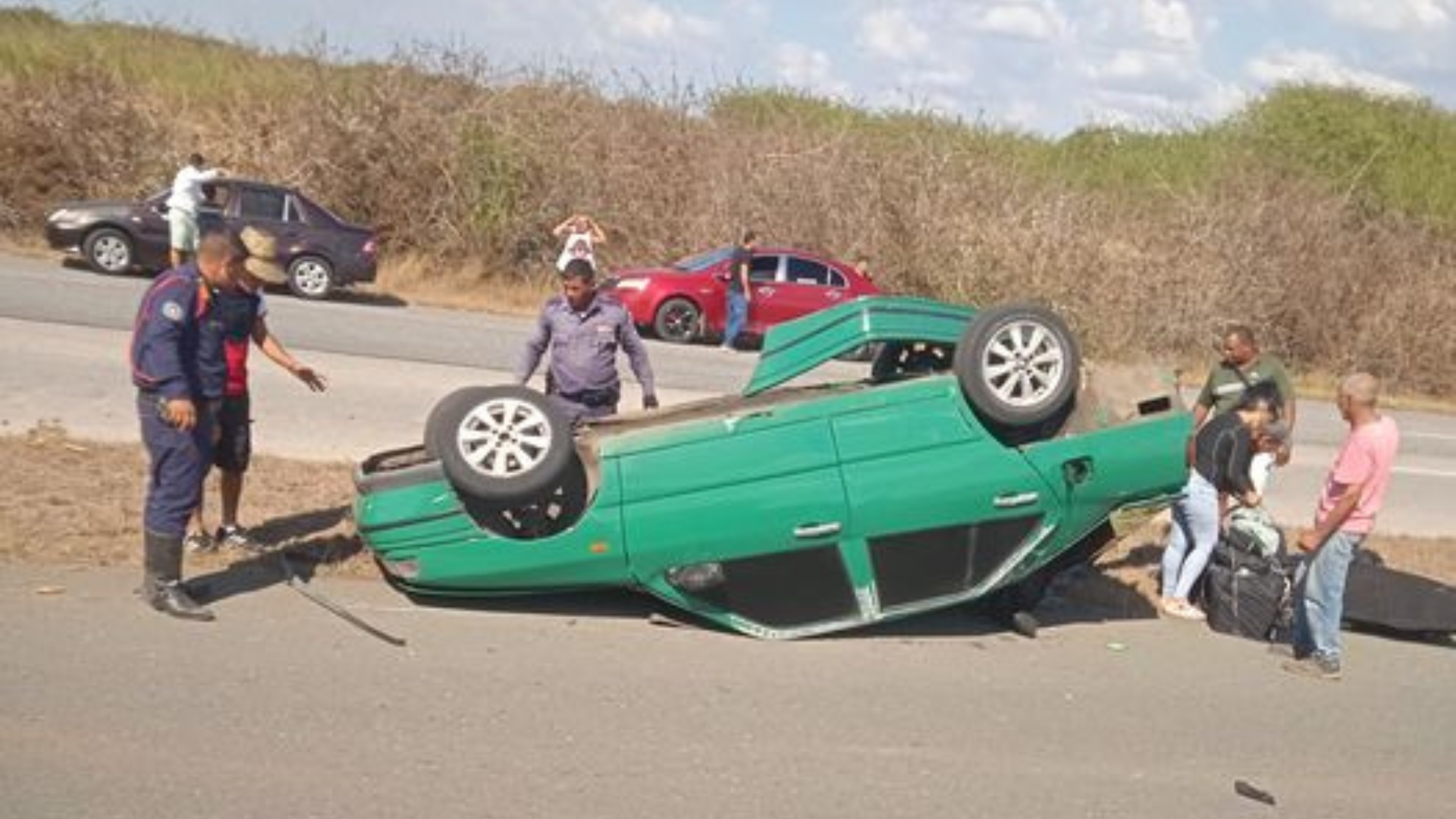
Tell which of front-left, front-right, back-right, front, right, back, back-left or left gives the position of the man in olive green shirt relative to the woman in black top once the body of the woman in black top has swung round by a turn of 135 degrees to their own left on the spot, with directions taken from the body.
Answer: front-right

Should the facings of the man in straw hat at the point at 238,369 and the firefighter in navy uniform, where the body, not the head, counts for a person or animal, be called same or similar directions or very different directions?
same or similar directions

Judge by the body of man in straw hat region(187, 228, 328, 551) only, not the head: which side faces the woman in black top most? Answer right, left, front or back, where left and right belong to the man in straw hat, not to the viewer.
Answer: front

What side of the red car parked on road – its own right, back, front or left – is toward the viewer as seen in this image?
left

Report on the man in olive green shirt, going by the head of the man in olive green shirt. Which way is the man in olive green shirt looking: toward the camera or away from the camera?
toward the camera

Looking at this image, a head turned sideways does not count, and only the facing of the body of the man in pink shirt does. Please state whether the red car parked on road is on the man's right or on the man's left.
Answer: on the man's right

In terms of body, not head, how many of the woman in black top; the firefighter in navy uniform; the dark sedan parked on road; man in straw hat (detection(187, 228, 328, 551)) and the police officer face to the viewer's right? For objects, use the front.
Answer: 3

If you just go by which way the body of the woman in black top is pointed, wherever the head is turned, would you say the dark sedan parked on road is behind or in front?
behind

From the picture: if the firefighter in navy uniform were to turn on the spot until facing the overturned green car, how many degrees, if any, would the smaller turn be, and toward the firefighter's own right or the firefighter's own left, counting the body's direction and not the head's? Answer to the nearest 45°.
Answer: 0° — they already face it

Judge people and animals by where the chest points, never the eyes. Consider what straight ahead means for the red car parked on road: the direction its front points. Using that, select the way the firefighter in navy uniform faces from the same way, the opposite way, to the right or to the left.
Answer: the opposite way

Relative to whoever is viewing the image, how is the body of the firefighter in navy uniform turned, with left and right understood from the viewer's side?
facing to the right of the viewer

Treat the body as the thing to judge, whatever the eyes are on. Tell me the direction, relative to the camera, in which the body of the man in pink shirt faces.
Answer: to the viewer's left

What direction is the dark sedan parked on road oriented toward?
to the viewer's left

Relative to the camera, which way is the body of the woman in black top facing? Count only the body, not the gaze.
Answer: to the viewer's right

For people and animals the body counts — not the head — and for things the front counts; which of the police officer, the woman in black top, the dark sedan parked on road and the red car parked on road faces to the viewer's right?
the woman in black top

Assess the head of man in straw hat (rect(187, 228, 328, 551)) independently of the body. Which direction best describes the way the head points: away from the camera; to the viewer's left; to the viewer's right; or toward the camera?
to the viewer's right

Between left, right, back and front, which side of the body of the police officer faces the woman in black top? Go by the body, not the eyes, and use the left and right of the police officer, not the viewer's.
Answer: left

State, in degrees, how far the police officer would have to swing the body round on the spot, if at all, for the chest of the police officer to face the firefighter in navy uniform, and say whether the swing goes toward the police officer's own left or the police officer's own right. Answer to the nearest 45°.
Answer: approximately 45° to the police officer's own right

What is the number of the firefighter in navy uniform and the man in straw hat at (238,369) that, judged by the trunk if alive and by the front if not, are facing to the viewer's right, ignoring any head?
2

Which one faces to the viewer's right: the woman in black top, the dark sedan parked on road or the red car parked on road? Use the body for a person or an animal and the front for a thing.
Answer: the woman in black top

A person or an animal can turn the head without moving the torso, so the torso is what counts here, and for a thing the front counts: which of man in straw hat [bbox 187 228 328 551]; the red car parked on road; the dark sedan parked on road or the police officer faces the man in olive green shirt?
the man in straw hat
